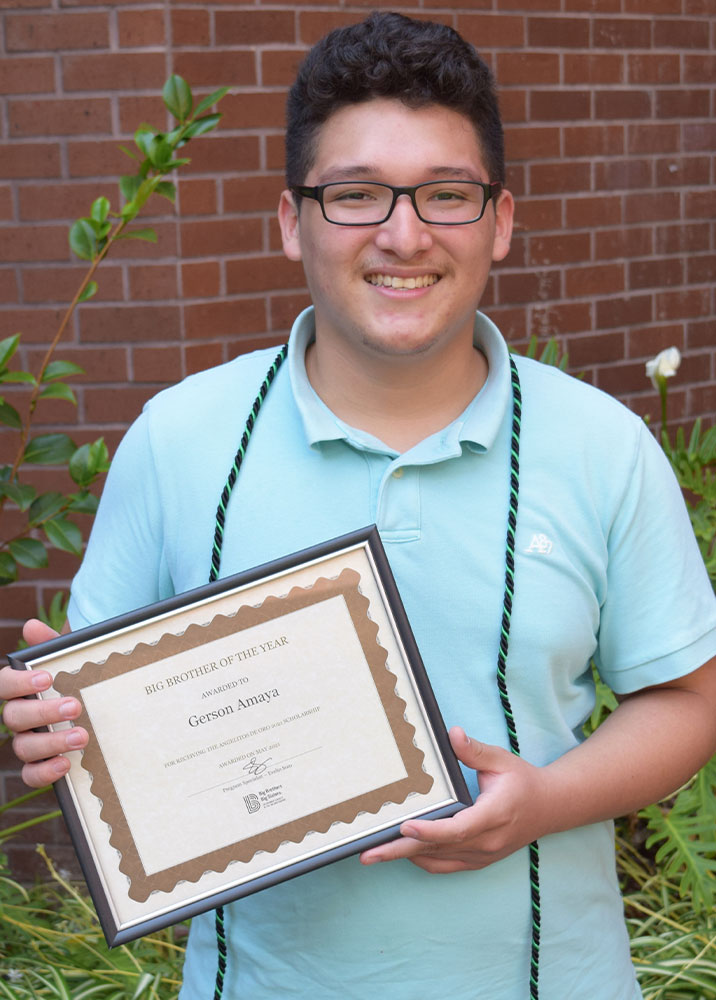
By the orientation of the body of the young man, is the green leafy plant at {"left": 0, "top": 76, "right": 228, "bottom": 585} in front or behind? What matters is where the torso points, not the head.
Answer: behind

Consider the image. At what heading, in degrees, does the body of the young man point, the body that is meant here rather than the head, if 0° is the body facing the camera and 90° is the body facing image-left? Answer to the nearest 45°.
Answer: approximately 0°

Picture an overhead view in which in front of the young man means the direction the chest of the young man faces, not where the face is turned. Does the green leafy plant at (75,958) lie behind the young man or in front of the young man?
behind

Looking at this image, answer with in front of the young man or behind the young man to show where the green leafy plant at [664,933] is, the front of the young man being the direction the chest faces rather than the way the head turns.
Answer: behind

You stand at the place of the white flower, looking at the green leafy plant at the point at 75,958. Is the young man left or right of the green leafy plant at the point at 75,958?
left
